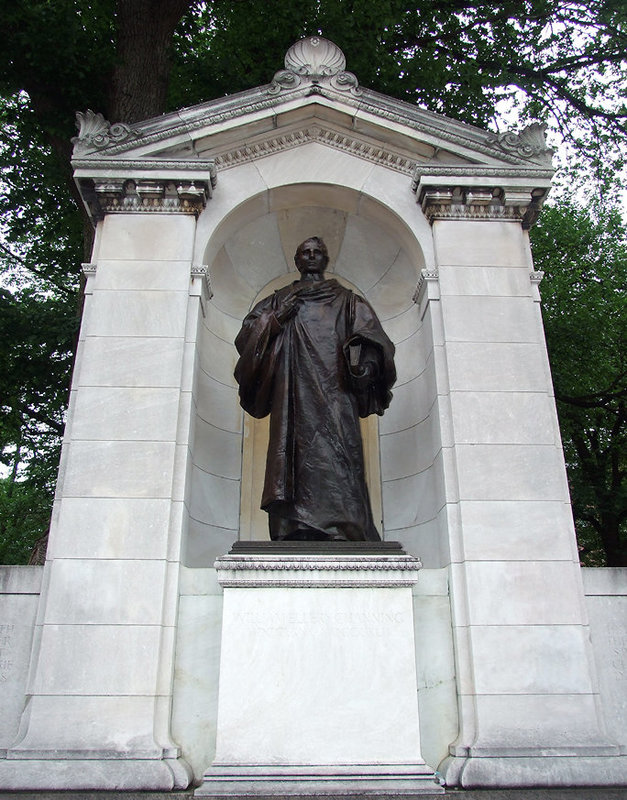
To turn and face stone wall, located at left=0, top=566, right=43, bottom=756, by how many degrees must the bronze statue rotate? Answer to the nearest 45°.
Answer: approximately 90° to its right

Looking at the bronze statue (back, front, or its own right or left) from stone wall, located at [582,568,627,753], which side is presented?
left

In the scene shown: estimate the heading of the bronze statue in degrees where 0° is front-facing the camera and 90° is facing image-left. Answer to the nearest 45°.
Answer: approximately 0°
